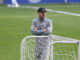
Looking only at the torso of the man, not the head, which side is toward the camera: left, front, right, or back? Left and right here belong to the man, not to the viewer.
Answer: front
